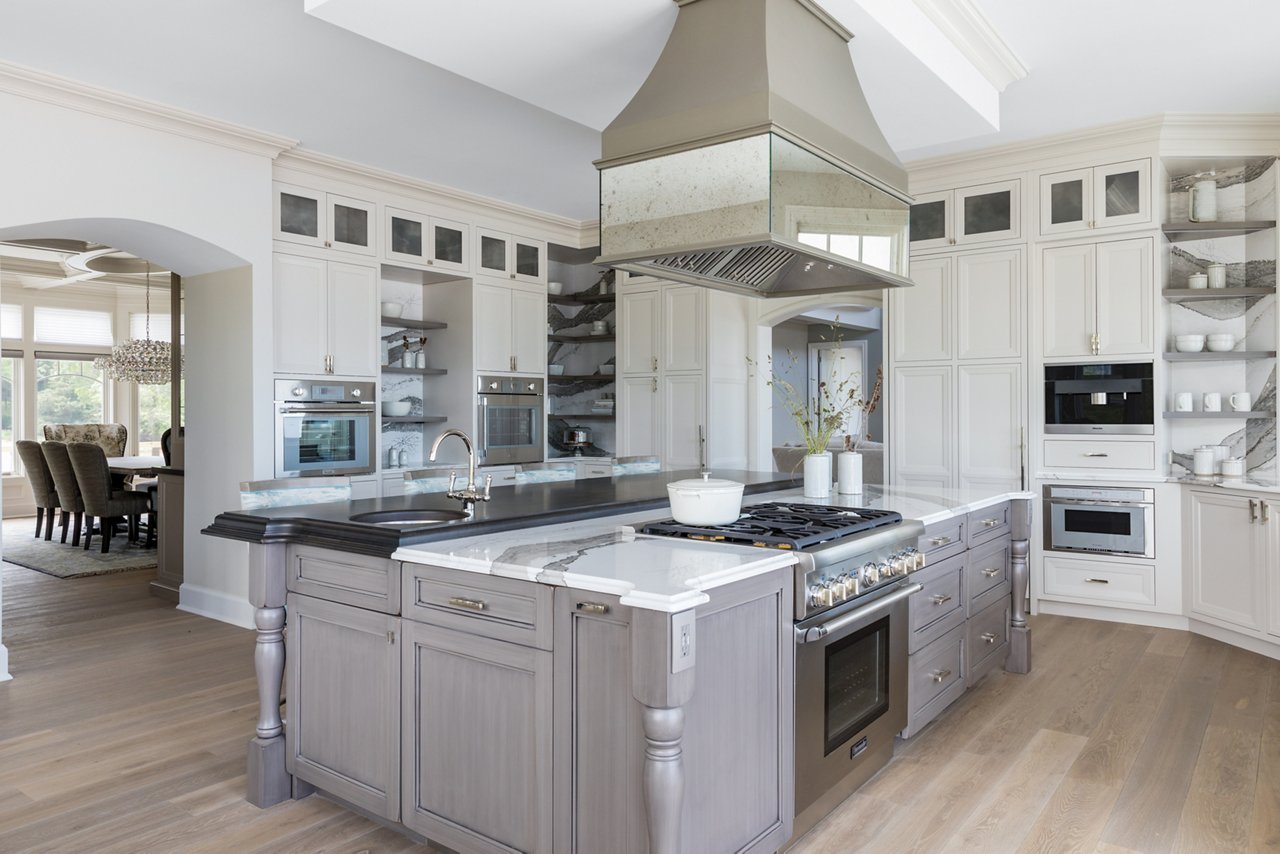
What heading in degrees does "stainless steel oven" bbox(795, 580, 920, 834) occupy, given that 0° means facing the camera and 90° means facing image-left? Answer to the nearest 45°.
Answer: approximately 315°

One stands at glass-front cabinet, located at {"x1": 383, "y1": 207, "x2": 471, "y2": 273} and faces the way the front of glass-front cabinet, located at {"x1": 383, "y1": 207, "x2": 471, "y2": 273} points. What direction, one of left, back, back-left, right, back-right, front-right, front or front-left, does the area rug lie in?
back

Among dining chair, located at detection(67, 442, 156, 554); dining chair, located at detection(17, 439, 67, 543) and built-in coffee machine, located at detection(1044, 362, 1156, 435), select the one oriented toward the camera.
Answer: the built-in coffee machine

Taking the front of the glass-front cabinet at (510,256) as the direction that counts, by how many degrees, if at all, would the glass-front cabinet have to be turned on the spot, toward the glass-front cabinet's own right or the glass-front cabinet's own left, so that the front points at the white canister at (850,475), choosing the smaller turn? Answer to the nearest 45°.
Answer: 0° — it already faces it

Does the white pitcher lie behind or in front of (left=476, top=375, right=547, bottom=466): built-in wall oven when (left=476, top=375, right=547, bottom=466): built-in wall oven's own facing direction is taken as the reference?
in front

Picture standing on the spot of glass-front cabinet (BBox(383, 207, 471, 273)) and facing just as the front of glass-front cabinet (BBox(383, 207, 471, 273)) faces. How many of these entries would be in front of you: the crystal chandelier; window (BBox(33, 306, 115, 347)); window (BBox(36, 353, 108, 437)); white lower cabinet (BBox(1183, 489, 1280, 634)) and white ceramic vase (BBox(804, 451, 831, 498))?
2

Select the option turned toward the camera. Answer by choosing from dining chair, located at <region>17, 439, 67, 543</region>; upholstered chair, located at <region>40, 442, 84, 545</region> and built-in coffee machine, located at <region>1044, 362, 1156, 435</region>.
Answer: the built-in coffee machine

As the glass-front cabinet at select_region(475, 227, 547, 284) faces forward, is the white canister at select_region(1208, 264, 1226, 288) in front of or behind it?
in front

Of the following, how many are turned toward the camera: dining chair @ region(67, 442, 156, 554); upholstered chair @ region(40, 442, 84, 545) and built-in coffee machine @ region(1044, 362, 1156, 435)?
1

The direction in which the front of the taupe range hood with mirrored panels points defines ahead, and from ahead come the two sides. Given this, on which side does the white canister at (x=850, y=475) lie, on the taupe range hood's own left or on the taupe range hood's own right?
on the taupe range hood's own left

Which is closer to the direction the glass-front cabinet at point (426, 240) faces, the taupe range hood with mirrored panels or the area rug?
the taupe range hood with mirrored panels

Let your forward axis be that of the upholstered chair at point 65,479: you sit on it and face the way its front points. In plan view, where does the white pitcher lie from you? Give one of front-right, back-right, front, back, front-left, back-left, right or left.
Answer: right

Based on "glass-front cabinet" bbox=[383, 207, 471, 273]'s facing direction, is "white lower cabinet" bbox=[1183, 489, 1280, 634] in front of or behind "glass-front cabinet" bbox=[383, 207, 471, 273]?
in front

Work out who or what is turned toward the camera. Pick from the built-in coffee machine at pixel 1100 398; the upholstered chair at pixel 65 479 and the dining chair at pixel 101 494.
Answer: the built-in coffee machine

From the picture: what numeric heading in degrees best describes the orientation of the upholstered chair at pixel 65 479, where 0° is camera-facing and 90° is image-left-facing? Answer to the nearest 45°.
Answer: approximately 225°

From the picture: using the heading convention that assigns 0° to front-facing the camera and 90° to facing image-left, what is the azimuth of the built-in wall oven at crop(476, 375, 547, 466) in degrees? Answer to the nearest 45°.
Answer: approximately 315°
